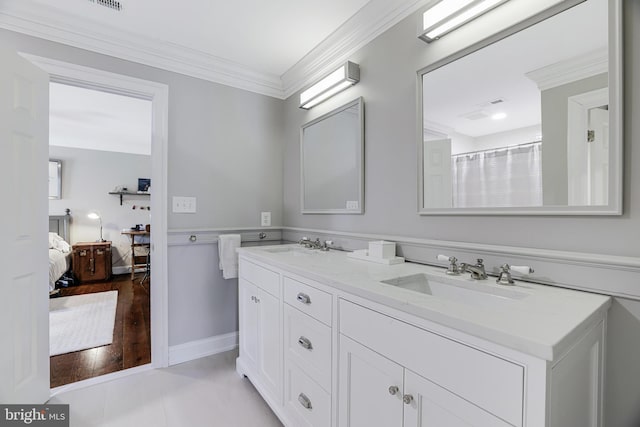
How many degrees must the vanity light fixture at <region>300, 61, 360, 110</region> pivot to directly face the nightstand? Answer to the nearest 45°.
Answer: approximately 90° to its right

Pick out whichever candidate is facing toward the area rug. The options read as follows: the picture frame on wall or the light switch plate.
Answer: the picture frame on wall

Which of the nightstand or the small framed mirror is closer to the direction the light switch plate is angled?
the small framed mirror

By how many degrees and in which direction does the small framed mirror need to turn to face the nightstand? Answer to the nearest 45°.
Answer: approximately 90° to its right

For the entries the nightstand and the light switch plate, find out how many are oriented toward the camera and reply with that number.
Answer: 2

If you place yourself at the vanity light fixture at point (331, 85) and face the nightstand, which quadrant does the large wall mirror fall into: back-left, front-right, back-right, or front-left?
back-left

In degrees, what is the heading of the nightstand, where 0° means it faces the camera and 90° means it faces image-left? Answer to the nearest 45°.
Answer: approximately 0°

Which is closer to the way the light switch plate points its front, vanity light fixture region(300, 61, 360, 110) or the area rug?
the vanity light fixture

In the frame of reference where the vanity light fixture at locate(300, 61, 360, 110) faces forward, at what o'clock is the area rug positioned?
The area rug is roughly at 2 o'clock from the vanity light fixture.
